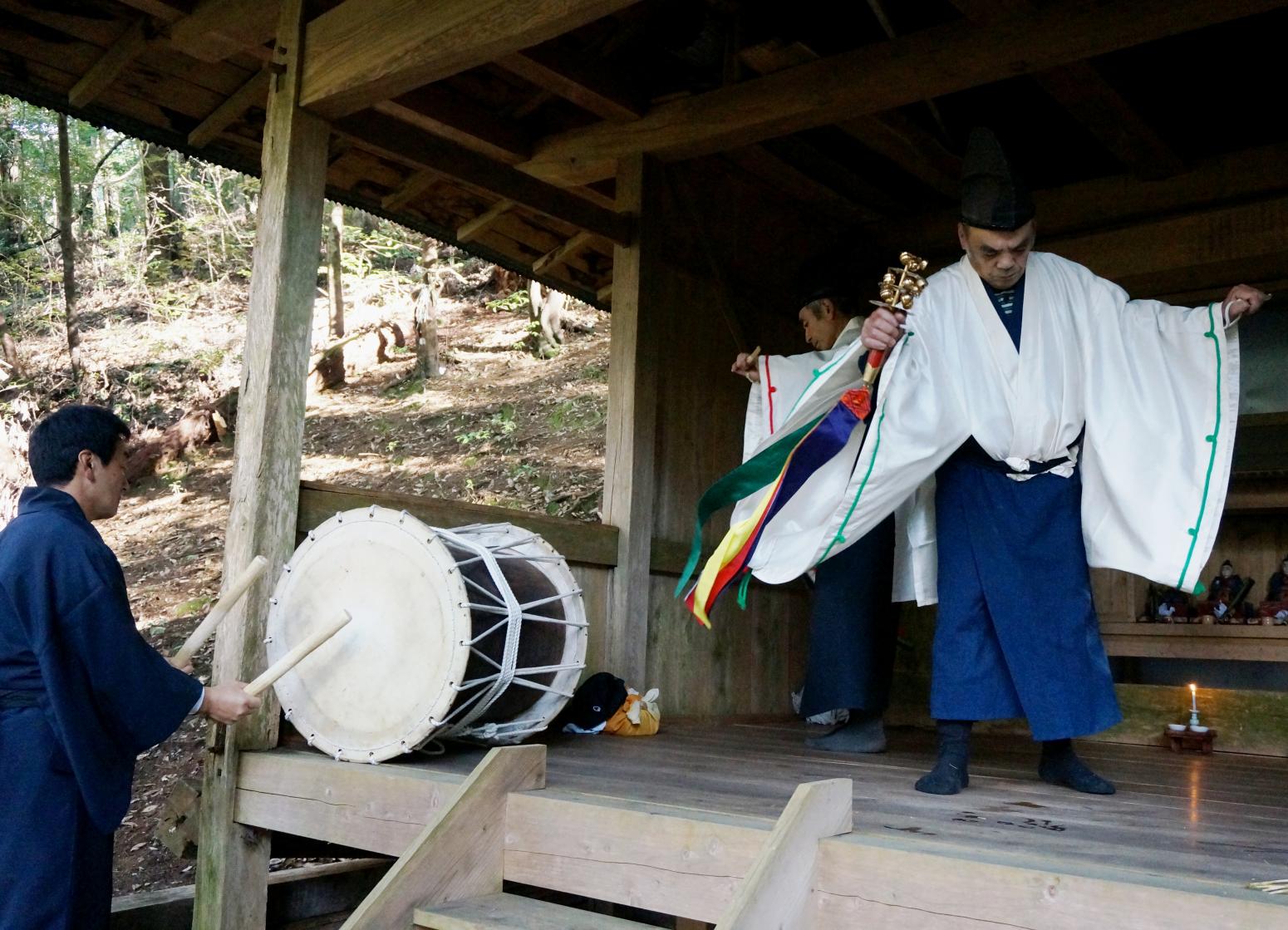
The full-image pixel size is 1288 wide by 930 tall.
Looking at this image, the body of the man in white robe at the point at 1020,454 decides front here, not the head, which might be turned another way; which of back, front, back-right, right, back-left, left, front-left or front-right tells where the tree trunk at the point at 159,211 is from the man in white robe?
back-right

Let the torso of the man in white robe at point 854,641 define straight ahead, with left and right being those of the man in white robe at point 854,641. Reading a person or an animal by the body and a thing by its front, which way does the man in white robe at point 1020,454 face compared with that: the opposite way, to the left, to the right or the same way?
to the left

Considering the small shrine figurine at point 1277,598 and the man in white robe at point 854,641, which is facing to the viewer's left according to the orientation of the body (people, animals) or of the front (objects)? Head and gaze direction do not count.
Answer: the man in white robe

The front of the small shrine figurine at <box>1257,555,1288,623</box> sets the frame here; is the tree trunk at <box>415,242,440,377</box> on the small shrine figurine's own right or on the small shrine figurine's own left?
on the small shrine figurine's own right

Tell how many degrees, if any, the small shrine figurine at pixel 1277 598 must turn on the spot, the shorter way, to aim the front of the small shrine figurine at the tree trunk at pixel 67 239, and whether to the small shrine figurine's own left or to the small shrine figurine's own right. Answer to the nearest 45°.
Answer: approximately 90° to the small shrine figurine's own right

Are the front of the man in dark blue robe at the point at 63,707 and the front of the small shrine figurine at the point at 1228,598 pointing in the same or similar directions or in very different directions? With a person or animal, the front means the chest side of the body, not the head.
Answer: very different directions

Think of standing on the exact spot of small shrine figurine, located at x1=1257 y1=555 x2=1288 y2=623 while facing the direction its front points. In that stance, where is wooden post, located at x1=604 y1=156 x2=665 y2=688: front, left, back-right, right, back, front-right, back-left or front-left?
front-right

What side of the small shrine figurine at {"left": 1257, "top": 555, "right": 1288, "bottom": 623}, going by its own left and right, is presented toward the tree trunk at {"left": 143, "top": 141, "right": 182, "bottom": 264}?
right

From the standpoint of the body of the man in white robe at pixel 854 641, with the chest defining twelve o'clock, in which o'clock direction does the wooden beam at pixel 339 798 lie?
The wooden beam is roughly at 11 o'clock from the man in white robe.

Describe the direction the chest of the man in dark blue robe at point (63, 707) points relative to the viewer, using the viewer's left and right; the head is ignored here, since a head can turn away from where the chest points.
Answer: facing away from the viewer and to the right of the viewer

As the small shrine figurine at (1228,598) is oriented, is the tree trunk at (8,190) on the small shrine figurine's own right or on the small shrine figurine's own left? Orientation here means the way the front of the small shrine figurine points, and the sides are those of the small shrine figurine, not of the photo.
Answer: on the small shrine figurine's own right

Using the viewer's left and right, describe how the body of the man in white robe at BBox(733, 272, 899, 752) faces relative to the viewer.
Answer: facing to the left of the viewer
